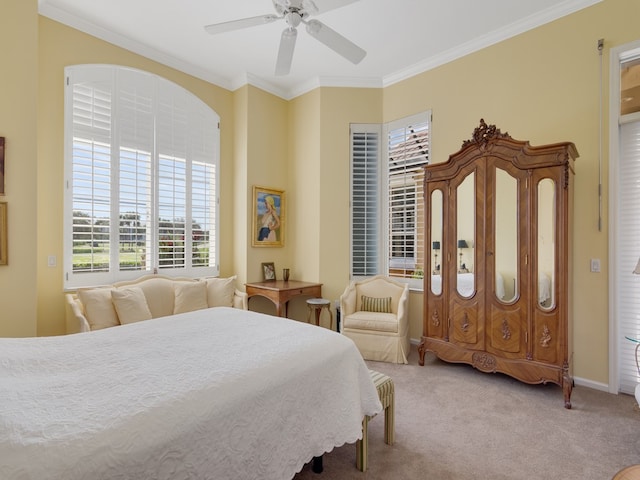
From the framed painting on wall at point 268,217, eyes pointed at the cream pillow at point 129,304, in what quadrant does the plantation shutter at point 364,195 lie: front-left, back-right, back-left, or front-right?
back-left

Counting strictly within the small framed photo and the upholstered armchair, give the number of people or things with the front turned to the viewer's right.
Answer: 0

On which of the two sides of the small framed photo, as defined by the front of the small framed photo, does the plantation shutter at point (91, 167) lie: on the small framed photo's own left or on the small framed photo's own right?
on the small framed photo's own right

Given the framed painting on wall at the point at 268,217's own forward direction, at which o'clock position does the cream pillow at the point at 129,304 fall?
The cream pillow is roughly at 3 o'clock from the framed painting on wall.

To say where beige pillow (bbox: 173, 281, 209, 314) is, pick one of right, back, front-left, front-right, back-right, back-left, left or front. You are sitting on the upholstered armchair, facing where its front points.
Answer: front-right

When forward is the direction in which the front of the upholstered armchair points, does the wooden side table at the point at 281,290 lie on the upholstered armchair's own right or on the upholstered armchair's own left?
on the upholstered armchair's own right

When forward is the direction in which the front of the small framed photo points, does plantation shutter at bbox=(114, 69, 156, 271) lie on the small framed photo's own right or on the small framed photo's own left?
on the small framed photo's own right

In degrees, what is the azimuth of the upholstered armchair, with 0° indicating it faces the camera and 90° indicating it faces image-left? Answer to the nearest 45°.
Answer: approximately 45°

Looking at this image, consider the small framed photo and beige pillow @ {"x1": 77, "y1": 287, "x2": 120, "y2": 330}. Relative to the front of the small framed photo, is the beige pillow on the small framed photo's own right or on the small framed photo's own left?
on the small framed photo's own right
